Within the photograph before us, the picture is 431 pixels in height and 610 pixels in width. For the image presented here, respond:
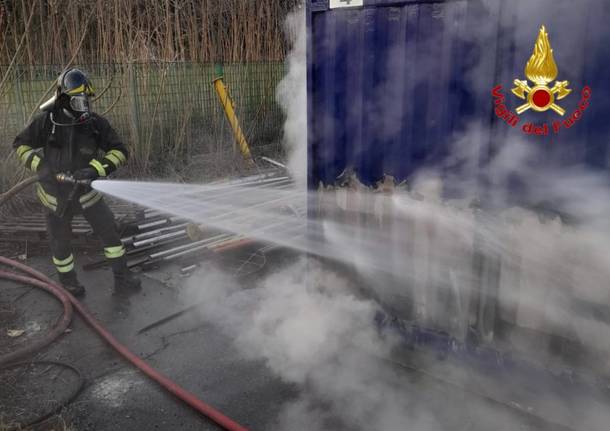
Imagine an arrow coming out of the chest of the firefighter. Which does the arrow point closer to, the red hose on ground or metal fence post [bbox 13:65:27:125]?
the red hose on ground

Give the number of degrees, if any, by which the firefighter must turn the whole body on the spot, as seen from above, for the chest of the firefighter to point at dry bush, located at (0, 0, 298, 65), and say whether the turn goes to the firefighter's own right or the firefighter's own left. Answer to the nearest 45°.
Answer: approximately 135° to the firefighter's own left

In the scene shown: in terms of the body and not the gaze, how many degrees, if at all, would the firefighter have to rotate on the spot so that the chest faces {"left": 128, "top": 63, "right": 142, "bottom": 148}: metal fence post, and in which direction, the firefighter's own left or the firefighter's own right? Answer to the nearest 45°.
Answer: approximately 135° to the firefighter's own left

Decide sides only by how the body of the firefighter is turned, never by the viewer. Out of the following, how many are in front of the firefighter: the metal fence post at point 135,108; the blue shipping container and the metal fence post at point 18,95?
1

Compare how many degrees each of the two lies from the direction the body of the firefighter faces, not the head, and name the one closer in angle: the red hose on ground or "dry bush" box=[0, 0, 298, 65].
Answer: the red hose on ground

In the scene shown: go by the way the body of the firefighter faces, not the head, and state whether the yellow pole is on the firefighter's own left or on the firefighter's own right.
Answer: on the firefighter's own left

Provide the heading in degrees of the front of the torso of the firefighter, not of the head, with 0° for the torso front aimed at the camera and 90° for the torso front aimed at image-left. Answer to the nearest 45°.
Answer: approximately 315°
